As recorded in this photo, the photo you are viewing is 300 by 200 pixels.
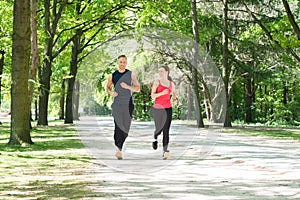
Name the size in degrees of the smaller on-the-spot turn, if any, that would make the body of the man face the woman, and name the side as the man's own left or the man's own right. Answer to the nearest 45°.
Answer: approximately 90° to the man's own left

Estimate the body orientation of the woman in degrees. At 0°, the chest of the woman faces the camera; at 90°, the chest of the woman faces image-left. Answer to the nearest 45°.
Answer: approximately 0°

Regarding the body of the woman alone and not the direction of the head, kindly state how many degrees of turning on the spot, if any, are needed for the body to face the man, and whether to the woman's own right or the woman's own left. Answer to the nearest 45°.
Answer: approximately 90° to the woman's own right

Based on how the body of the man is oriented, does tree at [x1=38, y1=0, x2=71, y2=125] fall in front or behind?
behind

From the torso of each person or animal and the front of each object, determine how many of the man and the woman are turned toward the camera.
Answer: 2

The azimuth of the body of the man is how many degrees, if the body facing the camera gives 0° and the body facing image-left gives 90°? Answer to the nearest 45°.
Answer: approximately 0°

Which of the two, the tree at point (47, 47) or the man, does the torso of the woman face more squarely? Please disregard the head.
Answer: the man

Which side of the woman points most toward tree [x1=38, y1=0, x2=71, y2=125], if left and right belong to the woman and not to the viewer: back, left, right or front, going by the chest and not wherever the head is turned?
back
